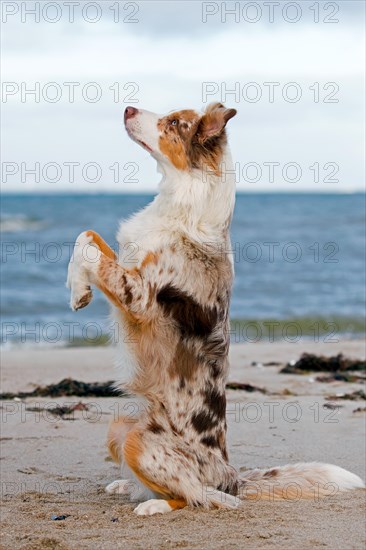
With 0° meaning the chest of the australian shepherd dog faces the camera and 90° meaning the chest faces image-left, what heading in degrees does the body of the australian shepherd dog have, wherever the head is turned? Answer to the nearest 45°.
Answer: approximately 90°
